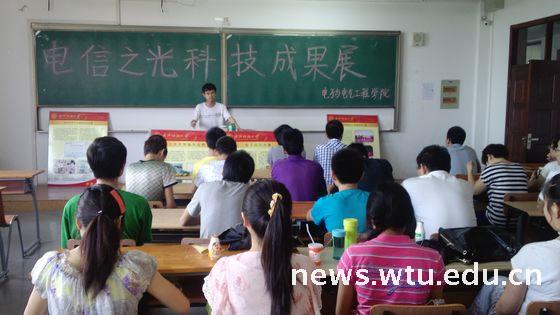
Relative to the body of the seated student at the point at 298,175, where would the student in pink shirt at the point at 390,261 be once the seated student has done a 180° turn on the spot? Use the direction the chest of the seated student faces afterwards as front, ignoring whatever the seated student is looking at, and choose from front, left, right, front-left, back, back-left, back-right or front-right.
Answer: front

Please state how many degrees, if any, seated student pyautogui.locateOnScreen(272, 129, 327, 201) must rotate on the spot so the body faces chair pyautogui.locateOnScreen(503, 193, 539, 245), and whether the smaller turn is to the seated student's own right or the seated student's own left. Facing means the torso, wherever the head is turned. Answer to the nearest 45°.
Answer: approximately 90° to the seated student's own right

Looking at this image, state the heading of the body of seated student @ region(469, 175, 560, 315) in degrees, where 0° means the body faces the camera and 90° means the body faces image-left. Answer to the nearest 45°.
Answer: approximately 135°

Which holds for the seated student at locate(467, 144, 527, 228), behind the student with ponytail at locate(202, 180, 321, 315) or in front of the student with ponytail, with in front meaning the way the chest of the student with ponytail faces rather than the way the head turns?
in front

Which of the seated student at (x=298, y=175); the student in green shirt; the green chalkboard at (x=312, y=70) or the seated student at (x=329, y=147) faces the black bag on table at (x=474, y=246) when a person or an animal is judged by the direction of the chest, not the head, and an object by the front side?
the green chalkboard

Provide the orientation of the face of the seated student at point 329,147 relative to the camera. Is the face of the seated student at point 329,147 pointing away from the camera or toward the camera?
away from the camera

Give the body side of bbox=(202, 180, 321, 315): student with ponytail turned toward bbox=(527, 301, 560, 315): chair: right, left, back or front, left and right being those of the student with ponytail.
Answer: right

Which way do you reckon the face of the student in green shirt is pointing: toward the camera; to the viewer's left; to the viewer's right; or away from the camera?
away from the camera

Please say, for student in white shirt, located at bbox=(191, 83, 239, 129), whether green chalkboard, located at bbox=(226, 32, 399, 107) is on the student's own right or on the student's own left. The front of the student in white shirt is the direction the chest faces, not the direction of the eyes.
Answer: on the student's own left

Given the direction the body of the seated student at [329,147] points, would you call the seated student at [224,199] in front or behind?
behind

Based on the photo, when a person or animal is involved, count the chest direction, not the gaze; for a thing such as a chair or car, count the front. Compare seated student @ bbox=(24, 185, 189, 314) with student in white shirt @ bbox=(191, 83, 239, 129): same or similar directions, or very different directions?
very different directions

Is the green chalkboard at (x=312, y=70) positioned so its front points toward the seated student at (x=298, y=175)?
yes

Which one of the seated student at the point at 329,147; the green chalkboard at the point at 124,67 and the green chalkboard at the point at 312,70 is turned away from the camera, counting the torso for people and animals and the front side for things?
the seated student

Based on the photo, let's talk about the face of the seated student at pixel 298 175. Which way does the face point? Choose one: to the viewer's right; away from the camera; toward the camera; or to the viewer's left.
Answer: away from the camera

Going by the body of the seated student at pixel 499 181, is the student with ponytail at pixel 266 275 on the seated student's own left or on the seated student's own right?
on the seated student's own left

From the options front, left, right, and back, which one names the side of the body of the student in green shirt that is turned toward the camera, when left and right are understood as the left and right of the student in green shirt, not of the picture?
back

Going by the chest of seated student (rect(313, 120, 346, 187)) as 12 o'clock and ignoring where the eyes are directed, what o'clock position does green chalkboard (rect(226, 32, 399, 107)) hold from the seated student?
The green chalkboard is roughly at 12 o'clock from the seated student.

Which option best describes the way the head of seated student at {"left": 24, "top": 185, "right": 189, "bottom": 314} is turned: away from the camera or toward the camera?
away from the camera
